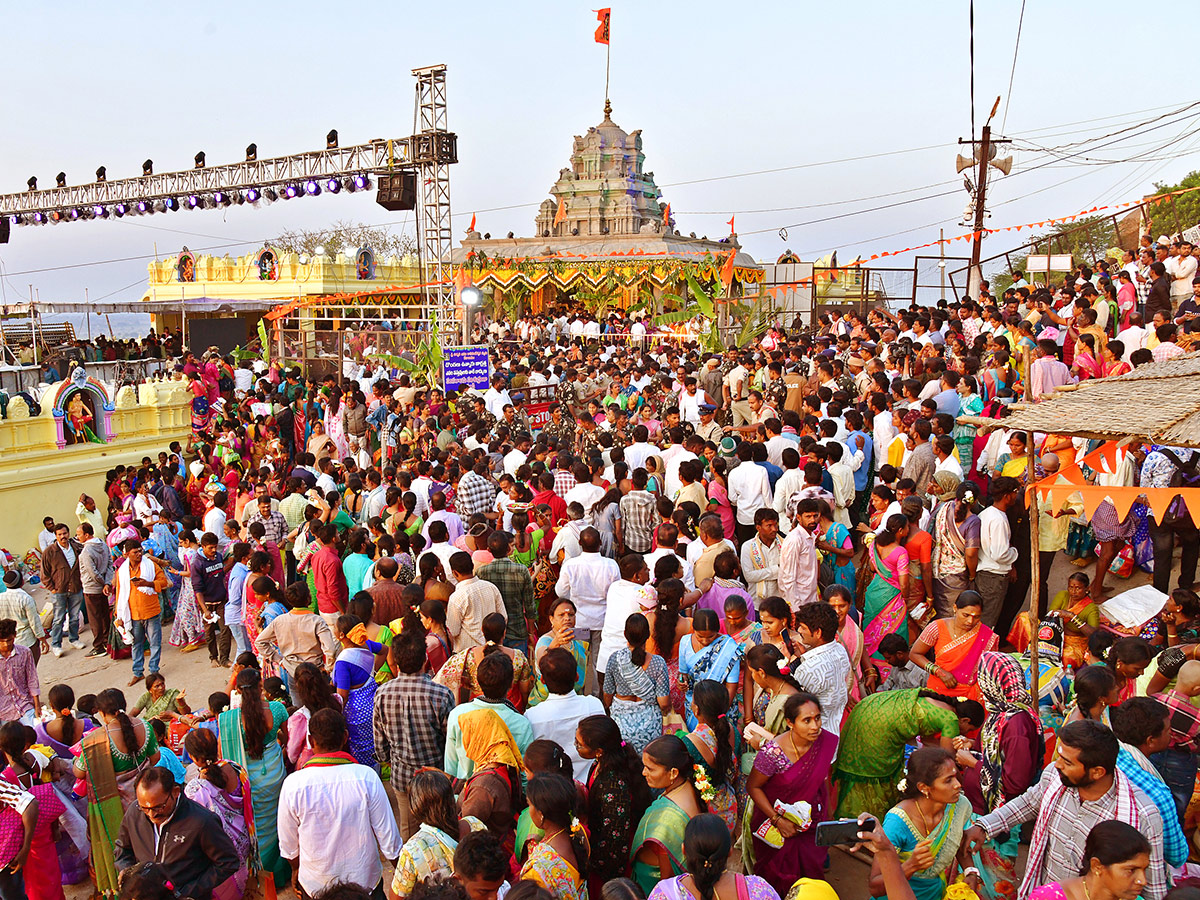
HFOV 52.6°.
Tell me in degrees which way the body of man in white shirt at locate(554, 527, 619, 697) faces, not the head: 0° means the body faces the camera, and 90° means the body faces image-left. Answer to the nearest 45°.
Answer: approximately 180°

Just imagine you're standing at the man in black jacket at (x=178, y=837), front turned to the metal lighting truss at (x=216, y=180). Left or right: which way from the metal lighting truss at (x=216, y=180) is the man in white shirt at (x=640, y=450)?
right

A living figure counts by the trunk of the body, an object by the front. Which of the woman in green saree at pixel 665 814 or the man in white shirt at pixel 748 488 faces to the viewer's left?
the woman in green saree

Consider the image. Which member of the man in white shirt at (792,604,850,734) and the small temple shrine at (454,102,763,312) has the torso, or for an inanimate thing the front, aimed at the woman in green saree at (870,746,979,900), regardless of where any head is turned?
the small temple shrine

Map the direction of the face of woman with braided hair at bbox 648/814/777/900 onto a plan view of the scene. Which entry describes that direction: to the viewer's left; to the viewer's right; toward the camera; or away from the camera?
away from the camera
